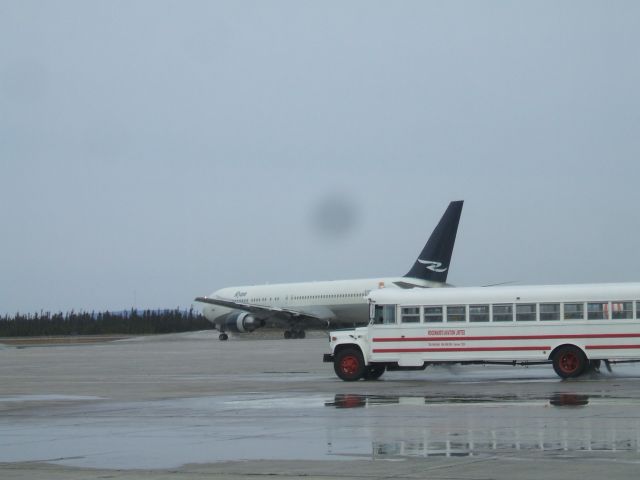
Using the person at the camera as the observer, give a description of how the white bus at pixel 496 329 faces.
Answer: facing to the left of the viewer
